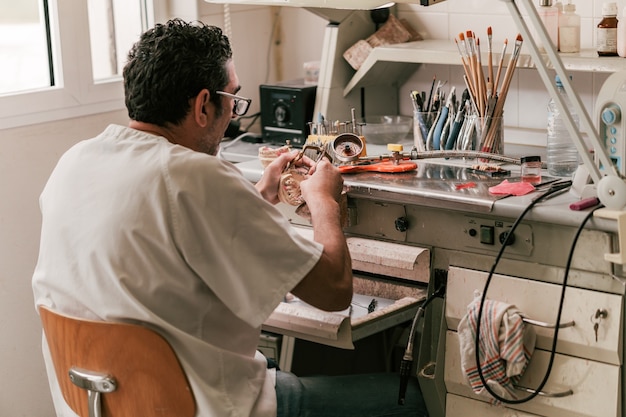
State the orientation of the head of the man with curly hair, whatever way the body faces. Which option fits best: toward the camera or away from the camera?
away from the camera

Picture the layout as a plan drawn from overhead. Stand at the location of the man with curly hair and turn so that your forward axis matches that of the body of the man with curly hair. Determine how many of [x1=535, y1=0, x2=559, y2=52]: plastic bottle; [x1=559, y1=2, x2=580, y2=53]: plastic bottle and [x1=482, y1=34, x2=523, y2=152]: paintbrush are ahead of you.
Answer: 3

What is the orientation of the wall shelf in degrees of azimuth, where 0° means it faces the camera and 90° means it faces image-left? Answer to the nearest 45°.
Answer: approximately 0°

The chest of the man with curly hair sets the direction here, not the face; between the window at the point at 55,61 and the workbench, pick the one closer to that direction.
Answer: the workbench

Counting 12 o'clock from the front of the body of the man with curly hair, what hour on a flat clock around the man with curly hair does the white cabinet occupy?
The white cabinet is roughly at 1 o'clock from the man with curly hair.

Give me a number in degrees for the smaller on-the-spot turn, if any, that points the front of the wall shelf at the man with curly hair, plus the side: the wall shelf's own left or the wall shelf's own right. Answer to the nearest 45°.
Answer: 0° — it already faces them

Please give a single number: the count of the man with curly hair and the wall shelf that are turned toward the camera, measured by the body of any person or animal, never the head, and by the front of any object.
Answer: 1

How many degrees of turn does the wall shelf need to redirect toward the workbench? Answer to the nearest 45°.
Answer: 0° — it already faces it

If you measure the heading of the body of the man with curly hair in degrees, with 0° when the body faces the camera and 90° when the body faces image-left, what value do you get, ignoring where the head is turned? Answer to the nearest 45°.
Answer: approximately 225°

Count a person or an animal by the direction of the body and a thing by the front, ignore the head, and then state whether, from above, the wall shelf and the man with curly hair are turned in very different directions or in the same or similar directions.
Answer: very different directions

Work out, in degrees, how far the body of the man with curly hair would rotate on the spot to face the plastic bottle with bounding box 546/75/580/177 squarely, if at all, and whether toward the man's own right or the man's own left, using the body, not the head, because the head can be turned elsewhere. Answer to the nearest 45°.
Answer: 0° — they already face it
